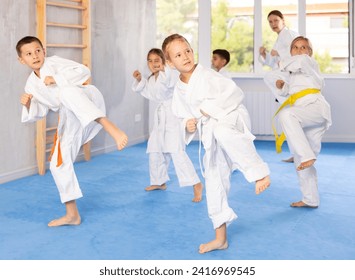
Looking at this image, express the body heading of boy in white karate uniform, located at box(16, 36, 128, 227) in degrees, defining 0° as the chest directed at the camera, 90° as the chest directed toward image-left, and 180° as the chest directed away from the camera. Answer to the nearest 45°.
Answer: approximately 45°

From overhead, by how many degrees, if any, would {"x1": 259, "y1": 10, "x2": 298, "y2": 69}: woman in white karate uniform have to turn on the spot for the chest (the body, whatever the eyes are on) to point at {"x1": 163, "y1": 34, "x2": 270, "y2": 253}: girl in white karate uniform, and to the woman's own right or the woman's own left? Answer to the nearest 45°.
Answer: approximately 45° to the woman's own left

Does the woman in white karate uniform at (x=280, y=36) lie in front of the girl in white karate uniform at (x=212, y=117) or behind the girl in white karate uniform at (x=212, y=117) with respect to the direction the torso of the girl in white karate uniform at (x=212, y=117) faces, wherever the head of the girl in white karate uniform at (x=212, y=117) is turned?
behind

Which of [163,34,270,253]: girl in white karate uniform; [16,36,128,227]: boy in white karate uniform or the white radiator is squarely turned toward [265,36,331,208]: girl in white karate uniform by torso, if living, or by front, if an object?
the white radiator

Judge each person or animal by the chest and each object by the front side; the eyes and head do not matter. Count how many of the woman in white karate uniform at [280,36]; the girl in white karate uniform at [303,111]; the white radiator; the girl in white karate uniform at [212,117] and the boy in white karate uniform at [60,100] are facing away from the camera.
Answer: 0

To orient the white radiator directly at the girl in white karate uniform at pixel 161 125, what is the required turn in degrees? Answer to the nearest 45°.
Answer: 0° — it already faces them

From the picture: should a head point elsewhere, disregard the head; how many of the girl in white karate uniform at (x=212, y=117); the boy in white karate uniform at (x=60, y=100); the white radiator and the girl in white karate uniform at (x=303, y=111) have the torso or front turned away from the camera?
0

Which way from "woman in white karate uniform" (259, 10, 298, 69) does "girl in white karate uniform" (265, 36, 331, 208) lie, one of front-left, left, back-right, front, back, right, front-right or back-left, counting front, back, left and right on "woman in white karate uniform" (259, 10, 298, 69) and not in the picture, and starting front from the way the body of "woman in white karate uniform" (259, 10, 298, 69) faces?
front-left

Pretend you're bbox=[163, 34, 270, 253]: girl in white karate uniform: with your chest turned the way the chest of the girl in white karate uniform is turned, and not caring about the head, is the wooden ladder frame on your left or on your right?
on your right

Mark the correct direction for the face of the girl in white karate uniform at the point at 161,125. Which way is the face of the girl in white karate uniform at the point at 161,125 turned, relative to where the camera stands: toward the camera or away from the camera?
toward the camera

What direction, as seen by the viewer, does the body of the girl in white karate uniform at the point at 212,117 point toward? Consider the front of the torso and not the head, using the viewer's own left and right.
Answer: facing the viewer and to the left of the viewer

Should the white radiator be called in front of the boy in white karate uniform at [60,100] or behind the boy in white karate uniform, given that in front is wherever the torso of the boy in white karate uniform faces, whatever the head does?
behind

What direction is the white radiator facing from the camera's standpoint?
toward the camera
